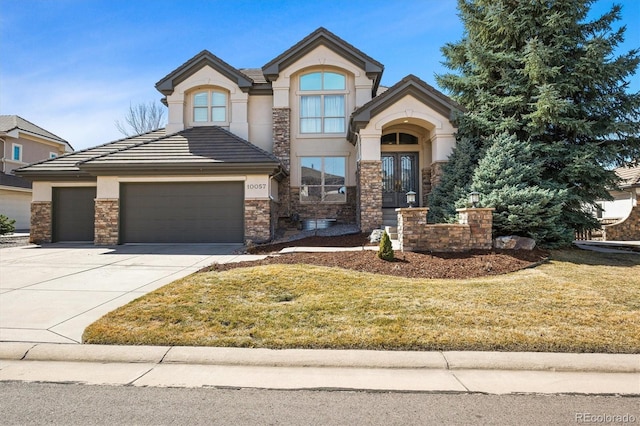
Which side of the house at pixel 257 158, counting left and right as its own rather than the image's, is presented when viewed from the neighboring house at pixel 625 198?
left

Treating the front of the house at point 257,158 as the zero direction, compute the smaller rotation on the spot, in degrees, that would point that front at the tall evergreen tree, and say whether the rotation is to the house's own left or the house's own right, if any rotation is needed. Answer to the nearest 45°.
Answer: approximately 45° to the house's own left

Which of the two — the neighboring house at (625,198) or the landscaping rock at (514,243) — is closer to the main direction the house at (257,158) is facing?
the landscaping rock

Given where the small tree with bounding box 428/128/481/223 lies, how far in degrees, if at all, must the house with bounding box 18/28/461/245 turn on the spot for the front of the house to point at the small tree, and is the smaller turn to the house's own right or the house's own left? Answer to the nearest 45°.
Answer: approximately 45° to the house's own left

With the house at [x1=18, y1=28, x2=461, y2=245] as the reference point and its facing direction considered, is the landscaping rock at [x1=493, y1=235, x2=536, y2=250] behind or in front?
in front

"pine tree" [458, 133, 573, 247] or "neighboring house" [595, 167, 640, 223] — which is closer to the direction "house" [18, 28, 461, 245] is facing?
the pine tree

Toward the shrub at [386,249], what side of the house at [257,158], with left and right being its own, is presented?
front

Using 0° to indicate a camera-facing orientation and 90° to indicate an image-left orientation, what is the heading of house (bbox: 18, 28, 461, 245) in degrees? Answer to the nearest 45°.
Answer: approximately 0°
